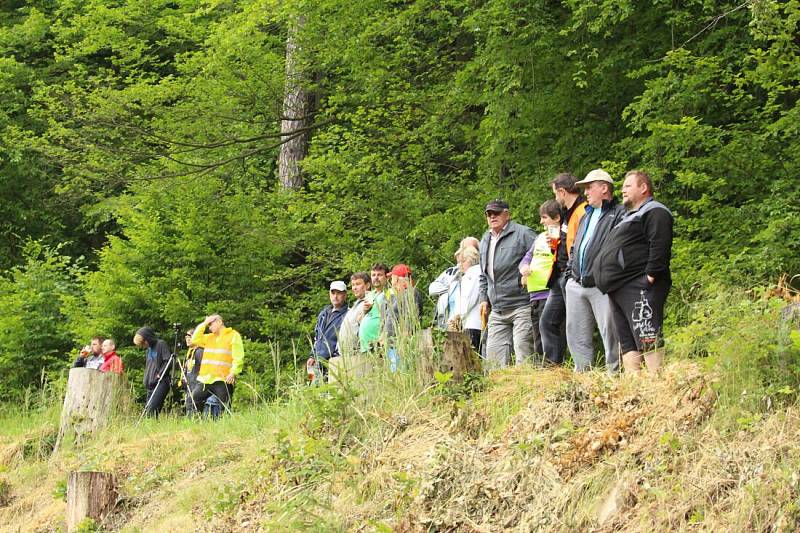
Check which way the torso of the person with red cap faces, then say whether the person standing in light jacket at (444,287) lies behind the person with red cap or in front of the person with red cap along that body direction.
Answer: behind

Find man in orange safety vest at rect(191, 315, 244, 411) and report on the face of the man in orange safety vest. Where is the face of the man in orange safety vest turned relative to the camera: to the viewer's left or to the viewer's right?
to the viewer's left

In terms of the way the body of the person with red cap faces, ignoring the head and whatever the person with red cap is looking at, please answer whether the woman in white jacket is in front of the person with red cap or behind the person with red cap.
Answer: behind

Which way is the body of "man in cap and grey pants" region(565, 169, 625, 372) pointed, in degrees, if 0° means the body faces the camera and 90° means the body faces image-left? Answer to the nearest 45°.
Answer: approximately 45°

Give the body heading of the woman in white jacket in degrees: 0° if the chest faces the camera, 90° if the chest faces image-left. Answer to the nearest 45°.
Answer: approximately 45°
